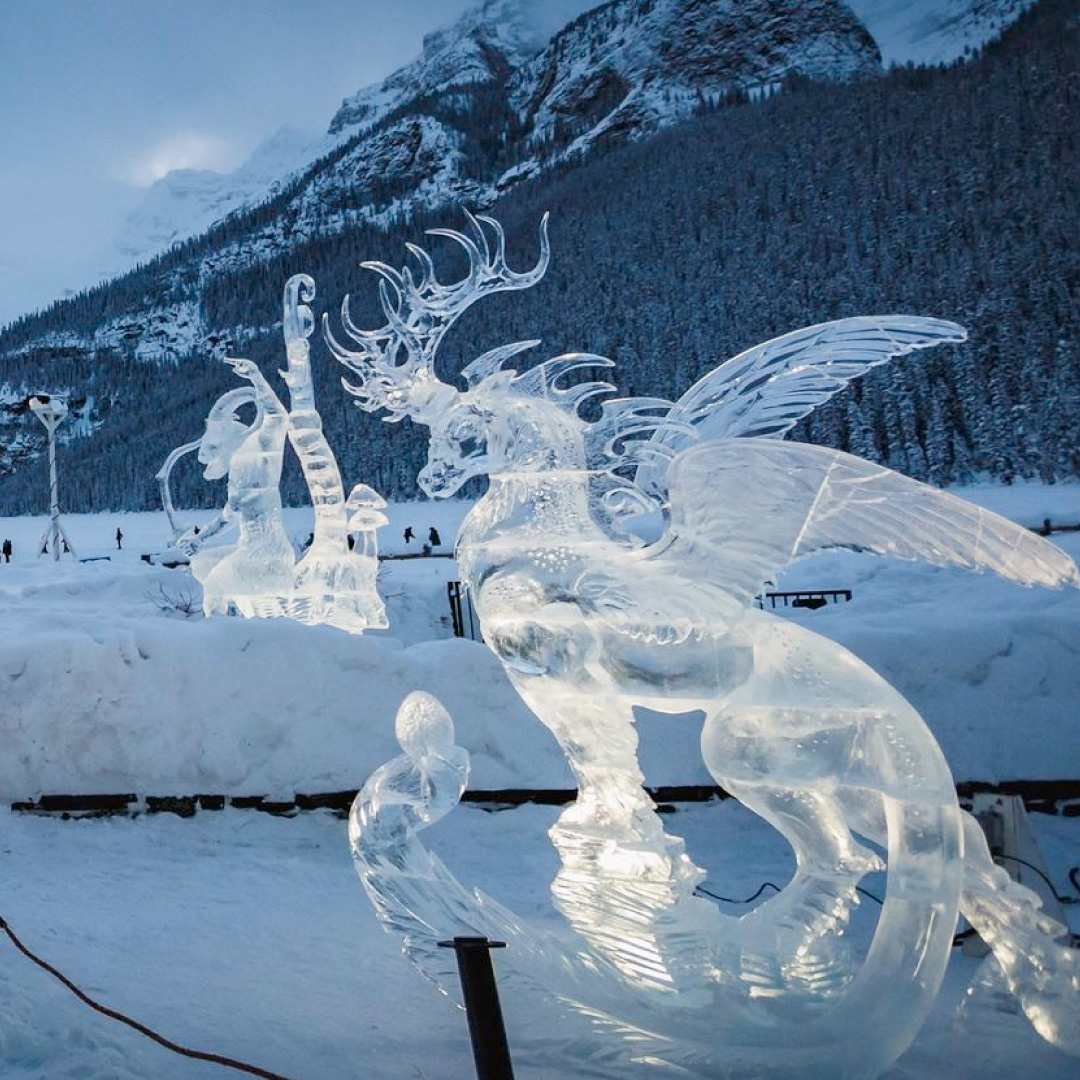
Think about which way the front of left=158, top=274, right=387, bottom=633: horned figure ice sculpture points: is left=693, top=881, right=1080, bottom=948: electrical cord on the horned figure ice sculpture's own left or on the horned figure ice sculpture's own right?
on the horned figure ice sculpture's own left

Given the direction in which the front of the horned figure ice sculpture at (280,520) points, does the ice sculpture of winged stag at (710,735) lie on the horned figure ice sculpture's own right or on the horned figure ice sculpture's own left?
on the horned figure ice sculpture's own left

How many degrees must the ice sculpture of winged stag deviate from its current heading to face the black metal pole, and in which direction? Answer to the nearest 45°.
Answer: approximately 45° to its left

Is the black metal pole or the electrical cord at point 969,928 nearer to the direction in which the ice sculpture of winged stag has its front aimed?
the black metal pole

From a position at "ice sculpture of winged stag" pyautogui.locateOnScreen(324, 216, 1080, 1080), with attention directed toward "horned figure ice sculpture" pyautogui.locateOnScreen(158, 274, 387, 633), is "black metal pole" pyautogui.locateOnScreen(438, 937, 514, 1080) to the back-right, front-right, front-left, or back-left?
back-left

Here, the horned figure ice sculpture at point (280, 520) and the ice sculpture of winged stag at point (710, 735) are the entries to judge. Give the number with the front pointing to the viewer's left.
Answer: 2

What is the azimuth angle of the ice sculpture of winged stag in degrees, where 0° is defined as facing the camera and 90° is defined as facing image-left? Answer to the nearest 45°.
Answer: approximately 90°

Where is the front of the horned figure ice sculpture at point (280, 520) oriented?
to the viewer's left
